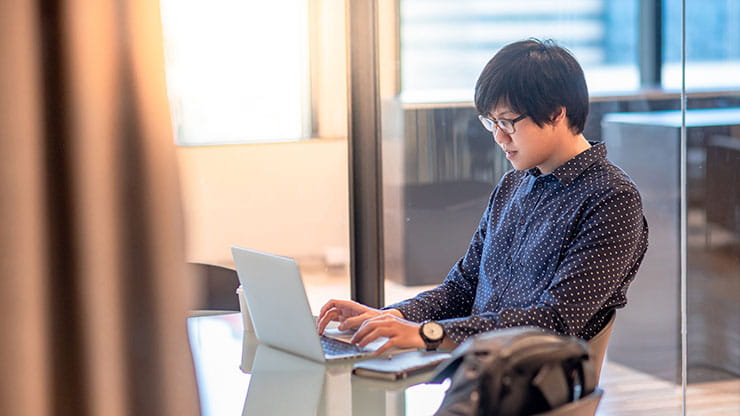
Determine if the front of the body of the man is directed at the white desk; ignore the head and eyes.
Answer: yes

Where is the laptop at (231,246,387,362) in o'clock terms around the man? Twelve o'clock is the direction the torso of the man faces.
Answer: The laptop is roughly at 1 o'clock from the man.

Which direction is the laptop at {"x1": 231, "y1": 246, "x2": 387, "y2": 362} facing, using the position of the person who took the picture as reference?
facing away from the viewer and to the right of the viewer

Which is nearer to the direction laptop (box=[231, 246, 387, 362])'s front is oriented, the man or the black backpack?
the man

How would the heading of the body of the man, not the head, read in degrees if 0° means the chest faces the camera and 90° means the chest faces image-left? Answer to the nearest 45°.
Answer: approximately 45°

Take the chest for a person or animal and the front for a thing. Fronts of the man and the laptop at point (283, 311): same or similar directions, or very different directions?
very different directions
